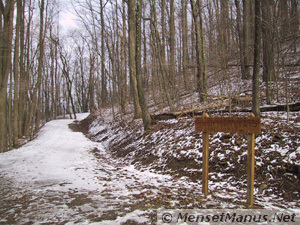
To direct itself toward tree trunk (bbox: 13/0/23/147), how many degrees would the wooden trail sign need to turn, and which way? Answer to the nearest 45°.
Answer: approximately 90° to its right

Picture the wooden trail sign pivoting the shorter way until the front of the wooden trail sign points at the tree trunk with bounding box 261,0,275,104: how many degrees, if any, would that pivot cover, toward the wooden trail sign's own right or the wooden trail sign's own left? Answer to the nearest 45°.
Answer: approximately 135° to the wooden trail sign's own right

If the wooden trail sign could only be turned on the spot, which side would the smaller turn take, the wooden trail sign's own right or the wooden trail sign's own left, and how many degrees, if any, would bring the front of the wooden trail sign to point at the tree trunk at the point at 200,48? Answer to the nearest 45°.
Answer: approximately 135° to the wooden trail sign's own right

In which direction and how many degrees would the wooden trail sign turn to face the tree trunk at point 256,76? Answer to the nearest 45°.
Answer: approximately 135° to its right

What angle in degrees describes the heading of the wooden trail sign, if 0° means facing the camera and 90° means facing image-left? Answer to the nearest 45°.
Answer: approximately 45°
